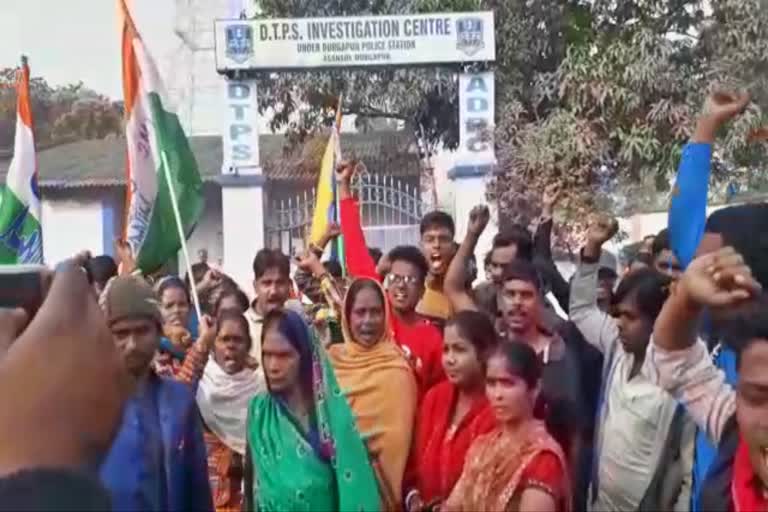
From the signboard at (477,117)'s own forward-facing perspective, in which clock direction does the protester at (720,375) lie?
The protester is roughly at 12 o'clock from the signboard.

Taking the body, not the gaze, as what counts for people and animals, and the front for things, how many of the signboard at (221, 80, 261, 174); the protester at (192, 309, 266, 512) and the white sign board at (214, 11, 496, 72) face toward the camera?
3

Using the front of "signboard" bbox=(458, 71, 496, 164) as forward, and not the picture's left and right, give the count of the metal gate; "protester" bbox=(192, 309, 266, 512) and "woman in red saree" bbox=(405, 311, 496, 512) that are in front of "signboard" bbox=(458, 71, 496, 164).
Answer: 2

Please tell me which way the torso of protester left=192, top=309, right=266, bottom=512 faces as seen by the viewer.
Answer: toward the camera

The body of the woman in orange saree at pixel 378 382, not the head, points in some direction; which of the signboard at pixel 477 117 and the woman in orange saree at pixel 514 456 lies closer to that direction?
the woman in orange saree

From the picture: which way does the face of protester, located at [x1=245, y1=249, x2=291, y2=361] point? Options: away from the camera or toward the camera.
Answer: toward the camera

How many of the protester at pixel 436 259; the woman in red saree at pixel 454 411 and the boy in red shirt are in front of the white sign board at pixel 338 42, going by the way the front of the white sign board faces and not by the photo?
3

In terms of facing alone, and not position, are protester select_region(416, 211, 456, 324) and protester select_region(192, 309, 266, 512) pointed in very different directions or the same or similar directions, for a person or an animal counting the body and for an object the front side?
same or similar directions

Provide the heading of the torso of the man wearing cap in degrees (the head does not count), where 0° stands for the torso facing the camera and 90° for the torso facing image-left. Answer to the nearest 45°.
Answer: approximately 0°

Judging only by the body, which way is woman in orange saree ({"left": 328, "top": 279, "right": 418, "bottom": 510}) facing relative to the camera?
toward the camera

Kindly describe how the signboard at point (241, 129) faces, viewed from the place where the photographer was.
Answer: facing the viewer

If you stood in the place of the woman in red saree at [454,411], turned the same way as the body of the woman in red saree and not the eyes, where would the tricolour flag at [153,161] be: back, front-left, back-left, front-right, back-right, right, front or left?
right

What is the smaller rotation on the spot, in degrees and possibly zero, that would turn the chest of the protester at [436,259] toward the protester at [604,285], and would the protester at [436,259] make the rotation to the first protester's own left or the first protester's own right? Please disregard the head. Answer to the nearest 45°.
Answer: approximately 90° to the first protester's own left

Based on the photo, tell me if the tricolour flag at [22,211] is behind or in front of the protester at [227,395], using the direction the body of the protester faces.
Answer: behind
